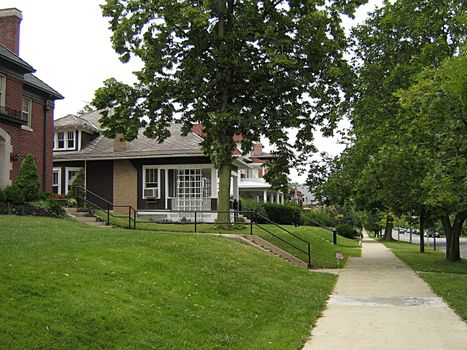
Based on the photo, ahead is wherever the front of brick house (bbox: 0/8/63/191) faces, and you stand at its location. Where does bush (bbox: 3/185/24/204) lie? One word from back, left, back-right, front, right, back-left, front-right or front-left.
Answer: front-right

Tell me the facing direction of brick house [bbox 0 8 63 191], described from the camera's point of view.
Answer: facing the viewer and to the right of the viewer

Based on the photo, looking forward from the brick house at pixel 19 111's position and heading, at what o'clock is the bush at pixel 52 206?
The bush is roughly at 1 o'clock from the brick house.

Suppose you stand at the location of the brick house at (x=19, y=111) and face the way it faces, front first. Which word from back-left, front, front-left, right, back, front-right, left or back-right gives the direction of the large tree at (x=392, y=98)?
front

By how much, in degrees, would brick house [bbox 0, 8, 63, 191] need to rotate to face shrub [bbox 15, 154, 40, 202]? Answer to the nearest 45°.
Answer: approximately 45° to its right

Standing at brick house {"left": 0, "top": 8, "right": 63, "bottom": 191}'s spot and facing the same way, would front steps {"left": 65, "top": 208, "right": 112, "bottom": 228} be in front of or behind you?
in front
